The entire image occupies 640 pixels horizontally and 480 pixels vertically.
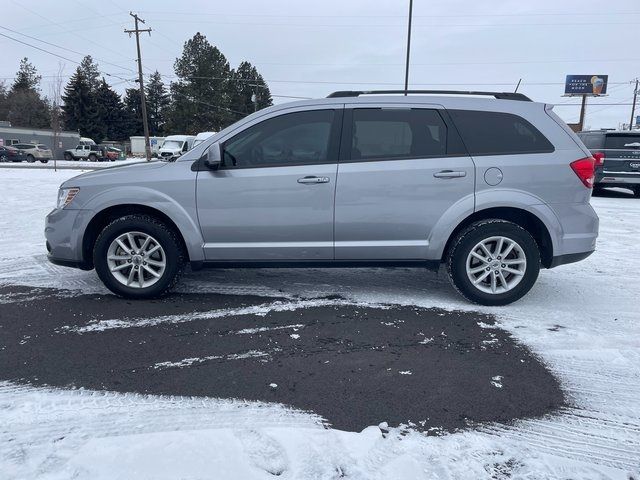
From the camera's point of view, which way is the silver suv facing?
to the viewer's left

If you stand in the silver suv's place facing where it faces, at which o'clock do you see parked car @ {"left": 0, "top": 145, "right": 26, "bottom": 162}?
The parked car is roughly at 2 o'clock from the silver suv.

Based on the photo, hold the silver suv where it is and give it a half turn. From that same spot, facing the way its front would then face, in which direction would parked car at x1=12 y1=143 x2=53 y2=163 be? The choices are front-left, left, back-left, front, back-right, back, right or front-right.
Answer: back-left

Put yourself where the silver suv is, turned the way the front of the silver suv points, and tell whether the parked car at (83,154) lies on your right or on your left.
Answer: on your right

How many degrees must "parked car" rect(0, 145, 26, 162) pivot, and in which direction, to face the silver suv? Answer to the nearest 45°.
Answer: approximately 45° to its right

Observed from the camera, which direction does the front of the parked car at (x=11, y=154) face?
facing the viewer and to the right of the viewer

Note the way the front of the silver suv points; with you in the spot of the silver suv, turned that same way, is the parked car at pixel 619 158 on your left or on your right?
on your right

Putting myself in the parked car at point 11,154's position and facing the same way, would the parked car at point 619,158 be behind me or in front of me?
in front
